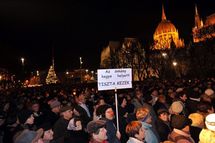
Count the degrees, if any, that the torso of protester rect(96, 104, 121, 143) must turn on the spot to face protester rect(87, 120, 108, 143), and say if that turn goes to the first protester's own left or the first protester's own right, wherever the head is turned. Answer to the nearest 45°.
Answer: approximately 90° to the first protester's own right

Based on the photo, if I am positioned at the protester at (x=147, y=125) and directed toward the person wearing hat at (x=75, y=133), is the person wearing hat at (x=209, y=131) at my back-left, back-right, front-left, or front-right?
back-left
